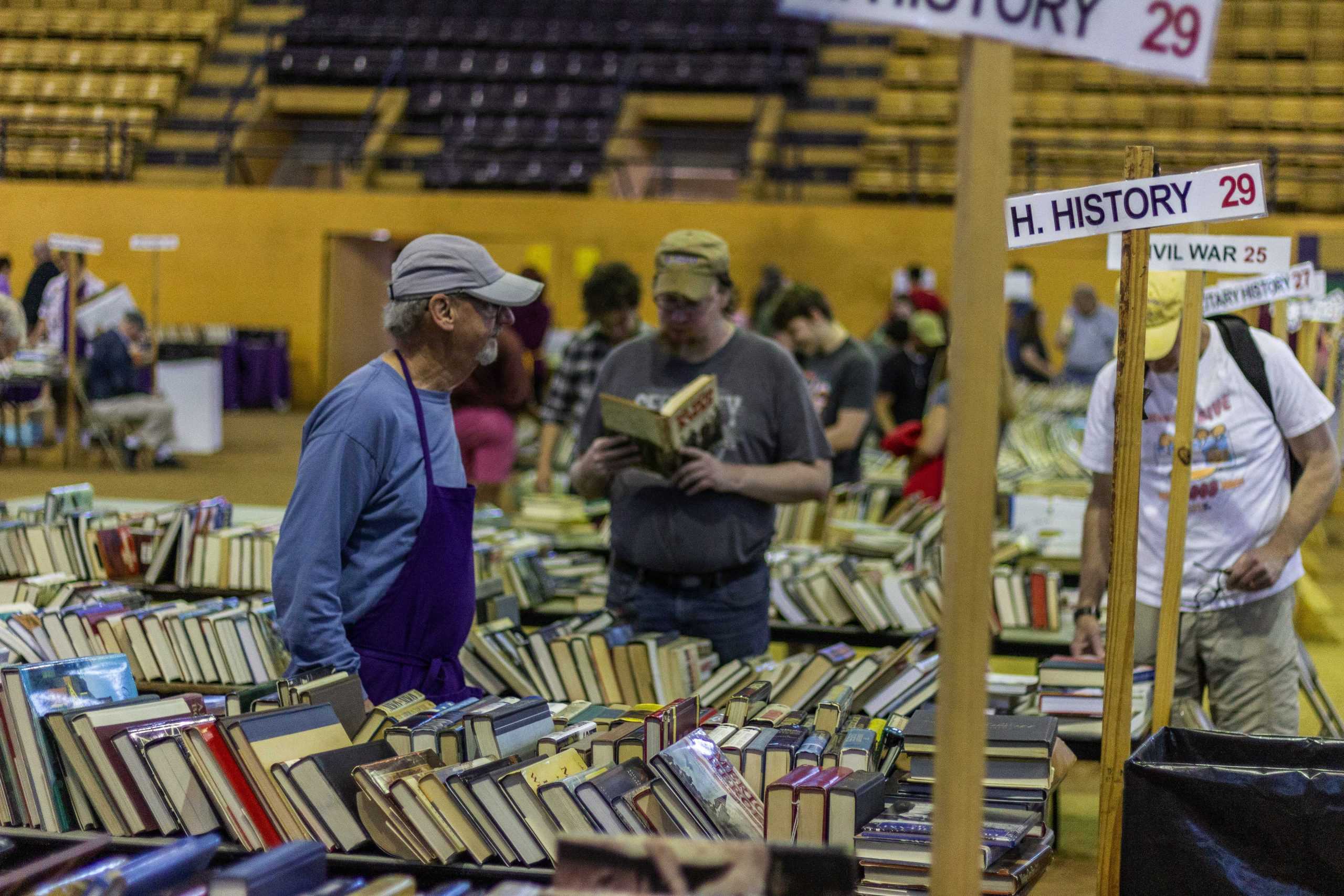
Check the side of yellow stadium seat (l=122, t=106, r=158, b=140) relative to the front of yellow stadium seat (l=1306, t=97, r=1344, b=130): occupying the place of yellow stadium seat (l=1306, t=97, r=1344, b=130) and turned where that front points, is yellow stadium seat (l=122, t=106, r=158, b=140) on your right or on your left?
on your right

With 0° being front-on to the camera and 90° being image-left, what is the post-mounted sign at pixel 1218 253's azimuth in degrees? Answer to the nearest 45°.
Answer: approximately 0°

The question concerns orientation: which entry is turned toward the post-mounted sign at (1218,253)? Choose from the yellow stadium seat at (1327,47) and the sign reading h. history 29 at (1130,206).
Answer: the yellow stadium seat

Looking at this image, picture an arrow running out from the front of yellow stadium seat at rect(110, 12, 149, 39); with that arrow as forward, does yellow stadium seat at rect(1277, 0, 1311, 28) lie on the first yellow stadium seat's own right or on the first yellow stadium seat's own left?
on the first yellow stadium seat's own left

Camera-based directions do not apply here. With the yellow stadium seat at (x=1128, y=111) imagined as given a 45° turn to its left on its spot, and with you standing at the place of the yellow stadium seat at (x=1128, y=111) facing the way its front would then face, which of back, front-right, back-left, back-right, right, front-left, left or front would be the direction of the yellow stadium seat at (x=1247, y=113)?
front-left

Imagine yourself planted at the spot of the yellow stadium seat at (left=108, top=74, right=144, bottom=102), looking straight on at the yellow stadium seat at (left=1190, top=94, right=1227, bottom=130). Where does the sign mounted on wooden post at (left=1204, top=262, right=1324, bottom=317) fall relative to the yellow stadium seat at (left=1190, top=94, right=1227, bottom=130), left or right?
right

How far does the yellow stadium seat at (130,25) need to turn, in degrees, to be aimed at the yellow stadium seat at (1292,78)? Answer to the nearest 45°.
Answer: approximately 45° to its left

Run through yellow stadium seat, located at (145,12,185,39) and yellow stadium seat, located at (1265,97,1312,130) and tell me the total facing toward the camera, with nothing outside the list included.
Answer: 2

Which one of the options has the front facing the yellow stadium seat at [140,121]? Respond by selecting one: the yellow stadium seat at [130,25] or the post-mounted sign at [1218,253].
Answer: the yellow stadium seat at [130,25]

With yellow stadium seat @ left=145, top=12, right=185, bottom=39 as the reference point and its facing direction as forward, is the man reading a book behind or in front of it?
in front

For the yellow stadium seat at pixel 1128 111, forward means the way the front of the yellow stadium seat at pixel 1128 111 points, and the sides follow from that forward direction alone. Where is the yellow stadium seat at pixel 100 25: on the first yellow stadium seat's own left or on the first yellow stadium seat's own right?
on the first yellow stadium seat's own right

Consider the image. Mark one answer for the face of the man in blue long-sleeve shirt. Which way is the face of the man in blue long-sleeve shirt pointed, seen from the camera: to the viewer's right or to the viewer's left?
to the viewer's right

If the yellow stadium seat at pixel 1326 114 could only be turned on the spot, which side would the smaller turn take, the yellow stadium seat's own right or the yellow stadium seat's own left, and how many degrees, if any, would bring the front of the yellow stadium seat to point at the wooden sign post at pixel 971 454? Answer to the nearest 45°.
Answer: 0° — it already faces it

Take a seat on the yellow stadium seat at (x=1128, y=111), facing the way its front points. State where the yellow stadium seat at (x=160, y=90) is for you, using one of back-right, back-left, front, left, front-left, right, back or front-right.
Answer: right

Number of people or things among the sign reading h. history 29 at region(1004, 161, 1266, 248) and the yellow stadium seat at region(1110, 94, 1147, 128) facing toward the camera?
2
